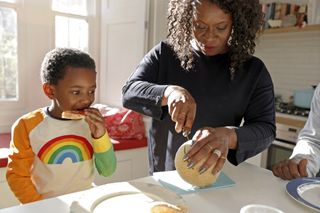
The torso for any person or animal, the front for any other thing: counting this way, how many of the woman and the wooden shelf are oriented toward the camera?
2

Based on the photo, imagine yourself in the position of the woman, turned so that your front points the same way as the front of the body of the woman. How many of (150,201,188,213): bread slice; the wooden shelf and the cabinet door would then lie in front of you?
1

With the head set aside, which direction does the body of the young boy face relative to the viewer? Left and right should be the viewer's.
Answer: facing the viewer and to the right of the viewer

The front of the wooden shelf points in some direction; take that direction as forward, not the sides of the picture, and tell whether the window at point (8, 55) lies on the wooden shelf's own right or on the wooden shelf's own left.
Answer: on the wooden shelf's own right

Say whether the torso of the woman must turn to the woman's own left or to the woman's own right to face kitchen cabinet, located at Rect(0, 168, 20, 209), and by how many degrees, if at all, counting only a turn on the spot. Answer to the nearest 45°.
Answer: approximately 135° to the woman's own right

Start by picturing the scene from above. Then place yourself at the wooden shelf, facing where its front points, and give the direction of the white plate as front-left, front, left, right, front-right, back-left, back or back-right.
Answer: front

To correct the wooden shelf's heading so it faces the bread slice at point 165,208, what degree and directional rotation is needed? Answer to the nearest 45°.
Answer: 0° — it already faces it

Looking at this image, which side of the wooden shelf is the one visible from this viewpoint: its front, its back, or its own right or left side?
front

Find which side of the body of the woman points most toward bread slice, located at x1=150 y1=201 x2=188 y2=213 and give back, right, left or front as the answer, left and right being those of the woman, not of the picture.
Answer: front

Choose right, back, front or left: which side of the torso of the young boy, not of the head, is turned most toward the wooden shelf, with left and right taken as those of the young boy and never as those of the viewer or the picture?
left

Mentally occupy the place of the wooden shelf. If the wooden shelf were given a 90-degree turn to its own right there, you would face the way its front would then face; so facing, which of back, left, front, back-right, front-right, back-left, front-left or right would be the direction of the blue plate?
left

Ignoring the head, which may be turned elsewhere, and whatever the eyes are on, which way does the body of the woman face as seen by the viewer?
toward the camera

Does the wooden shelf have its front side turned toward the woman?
yes
